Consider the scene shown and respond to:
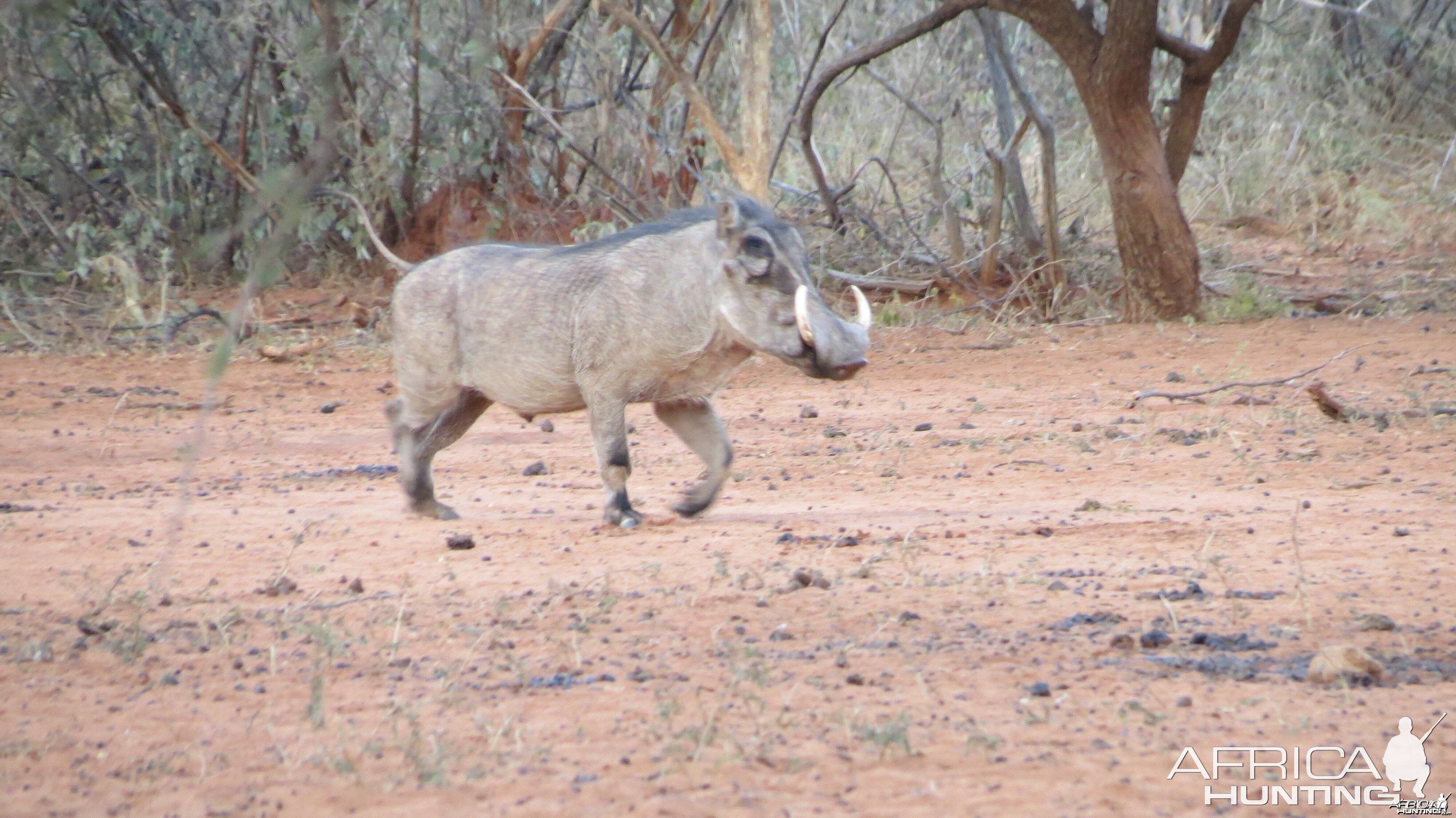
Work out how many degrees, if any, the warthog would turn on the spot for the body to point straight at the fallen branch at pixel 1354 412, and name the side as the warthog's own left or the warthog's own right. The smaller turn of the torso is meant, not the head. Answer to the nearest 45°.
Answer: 0° — it already faces it

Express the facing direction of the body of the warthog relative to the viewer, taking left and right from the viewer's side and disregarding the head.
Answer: facing to the right of the viewer

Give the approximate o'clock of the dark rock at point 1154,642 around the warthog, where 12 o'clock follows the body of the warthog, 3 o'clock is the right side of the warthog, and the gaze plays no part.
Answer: The dark rock is roughly at 2 o'clock from the warthog.

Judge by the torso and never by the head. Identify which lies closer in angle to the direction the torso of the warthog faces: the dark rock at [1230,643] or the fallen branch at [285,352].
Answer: the dark rock

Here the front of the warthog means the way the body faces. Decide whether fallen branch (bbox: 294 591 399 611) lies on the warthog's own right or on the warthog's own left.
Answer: on the warthog's own right

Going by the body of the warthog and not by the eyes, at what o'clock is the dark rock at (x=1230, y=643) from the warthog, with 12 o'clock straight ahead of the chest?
The dark rock is roughly at 2 o'clock from the warthog.

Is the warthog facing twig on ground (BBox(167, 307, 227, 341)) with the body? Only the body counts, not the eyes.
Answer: no
